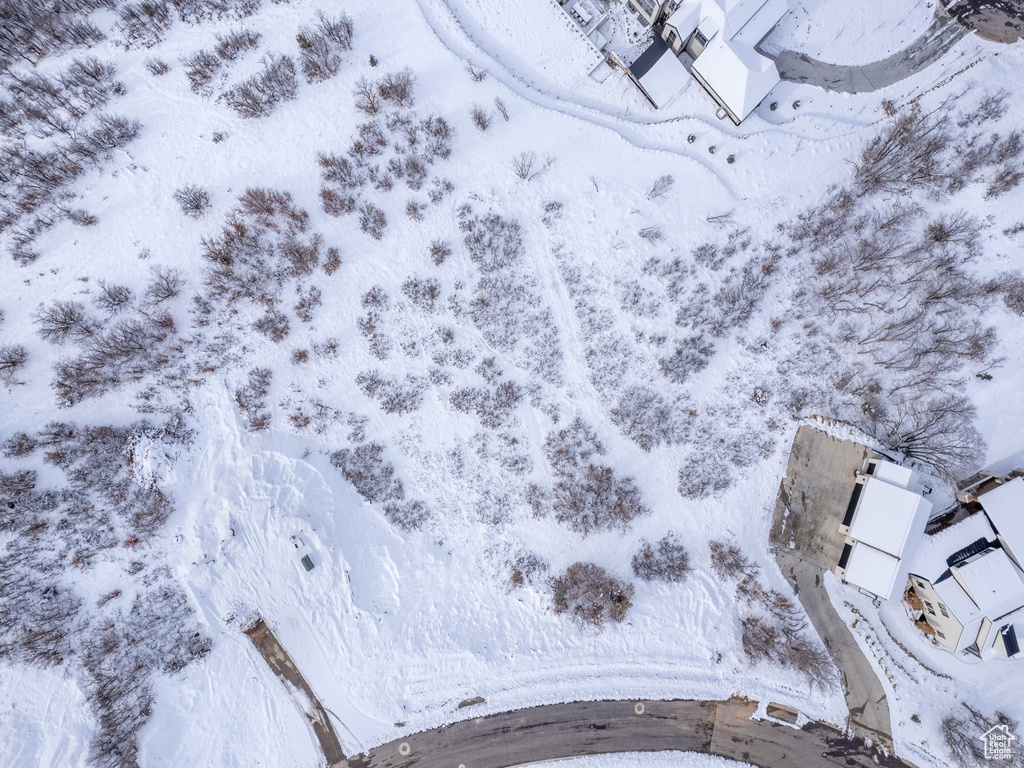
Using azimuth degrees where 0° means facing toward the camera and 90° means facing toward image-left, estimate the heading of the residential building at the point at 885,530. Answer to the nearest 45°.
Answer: approximately 90°

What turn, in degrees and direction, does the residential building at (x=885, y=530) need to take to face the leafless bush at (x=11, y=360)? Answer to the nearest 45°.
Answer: approximately 45° to its left

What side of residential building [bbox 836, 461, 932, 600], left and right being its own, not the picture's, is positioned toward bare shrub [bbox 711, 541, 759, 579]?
front

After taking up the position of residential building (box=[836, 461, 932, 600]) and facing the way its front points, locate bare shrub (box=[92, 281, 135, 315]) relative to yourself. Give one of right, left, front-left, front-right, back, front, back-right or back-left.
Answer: front-left
